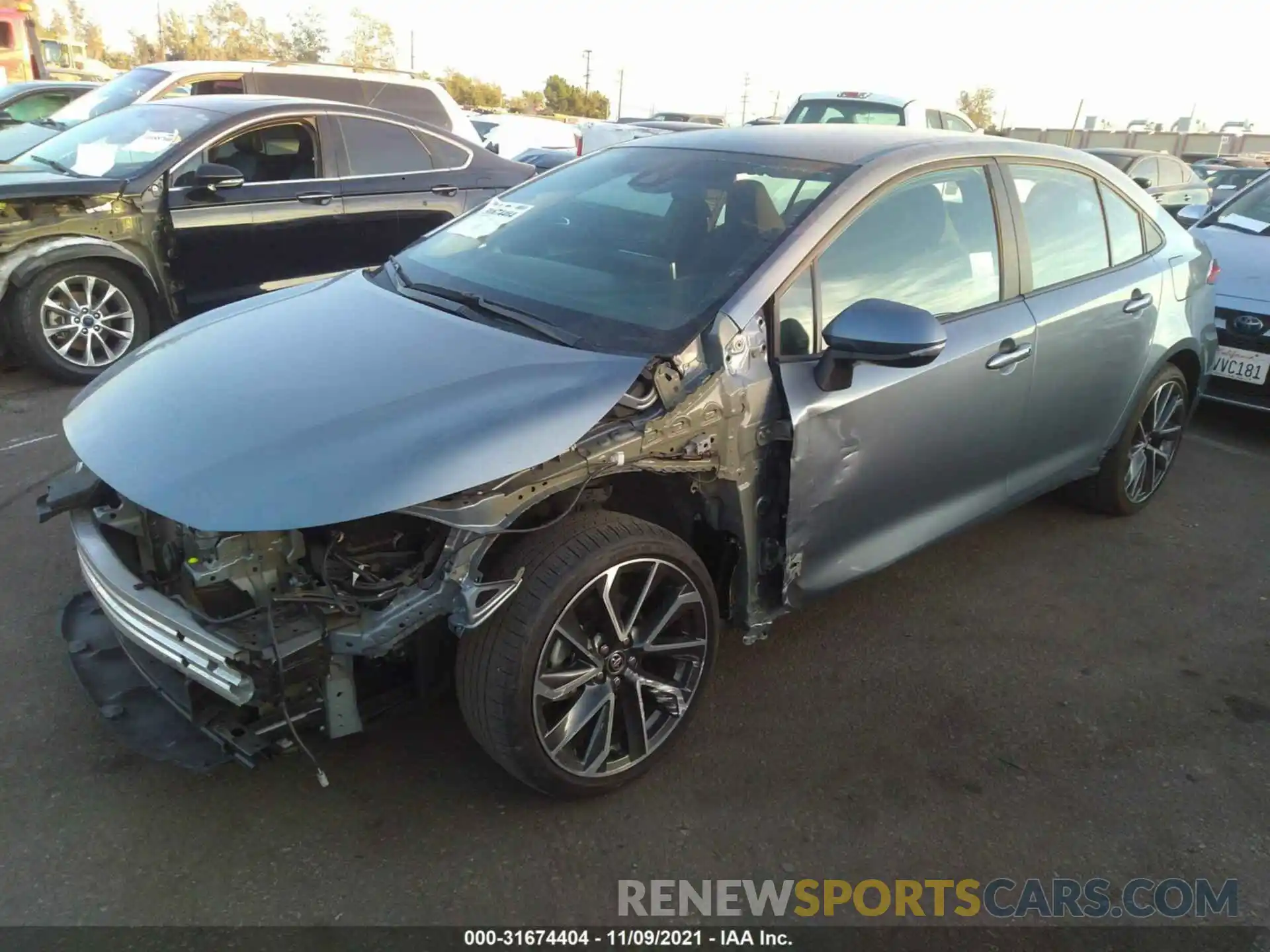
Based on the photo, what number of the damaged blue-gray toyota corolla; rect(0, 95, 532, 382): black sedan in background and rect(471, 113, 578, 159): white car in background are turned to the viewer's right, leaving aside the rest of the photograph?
0

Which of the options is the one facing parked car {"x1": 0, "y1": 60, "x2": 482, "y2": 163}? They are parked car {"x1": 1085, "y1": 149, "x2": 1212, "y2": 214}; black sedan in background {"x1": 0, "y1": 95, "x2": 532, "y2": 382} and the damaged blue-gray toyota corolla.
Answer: parked car {"x1": 1085, "y1": 149, "x2": 1212, "y2": 214}

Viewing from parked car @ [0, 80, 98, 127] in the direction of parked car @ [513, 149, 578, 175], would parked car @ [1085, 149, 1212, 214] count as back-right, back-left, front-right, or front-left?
front-right

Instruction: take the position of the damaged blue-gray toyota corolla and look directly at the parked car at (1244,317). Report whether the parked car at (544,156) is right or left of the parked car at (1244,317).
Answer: left

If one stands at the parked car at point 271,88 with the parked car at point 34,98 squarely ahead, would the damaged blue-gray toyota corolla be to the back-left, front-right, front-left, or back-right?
back-left

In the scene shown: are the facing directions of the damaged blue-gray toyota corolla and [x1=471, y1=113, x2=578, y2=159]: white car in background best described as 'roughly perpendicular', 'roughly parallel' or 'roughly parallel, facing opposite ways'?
roughly parallel

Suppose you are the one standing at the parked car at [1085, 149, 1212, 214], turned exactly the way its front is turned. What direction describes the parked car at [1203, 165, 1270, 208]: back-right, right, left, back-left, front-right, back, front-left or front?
back-right

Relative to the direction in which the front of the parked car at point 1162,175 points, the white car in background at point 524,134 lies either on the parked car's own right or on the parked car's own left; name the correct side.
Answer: on the parked car's own right

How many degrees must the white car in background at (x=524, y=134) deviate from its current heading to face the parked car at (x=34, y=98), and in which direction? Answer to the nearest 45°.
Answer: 0° — it already faces it

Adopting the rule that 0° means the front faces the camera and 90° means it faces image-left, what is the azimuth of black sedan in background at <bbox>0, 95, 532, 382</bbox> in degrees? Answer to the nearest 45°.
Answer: approximately 45°

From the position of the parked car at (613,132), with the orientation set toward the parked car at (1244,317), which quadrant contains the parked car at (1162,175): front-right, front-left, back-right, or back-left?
front-left

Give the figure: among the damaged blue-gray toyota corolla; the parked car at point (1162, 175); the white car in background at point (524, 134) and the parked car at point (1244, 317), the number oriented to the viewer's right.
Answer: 0

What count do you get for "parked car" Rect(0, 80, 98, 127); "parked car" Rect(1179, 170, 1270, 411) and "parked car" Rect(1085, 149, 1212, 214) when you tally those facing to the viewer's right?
0

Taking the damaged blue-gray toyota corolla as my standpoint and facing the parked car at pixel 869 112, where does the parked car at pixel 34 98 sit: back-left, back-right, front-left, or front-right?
front-left

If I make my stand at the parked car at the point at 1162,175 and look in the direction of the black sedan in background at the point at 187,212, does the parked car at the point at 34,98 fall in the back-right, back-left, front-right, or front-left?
front-right

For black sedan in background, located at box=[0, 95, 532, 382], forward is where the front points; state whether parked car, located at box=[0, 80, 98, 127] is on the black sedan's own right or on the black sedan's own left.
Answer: on the black sedan's own right

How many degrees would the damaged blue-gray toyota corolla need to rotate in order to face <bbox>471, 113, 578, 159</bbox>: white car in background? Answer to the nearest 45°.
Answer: approximately 135° to its right
